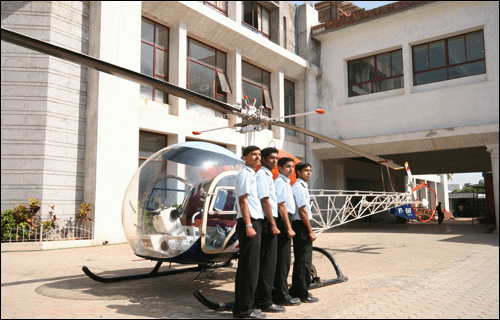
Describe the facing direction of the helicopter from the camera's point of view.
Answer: facing the viewer and to the left of the viewer

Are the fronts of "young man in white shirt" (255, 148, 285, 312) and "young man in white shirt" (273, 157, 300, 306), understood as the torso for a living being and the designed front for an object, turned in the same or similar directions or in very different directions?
same or similar directions

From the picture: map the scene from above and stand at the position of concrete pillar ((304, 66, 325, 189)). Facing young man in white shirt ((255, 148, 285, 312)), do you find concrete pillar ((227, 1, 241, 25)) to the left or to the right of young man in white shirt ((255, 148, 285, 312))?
right

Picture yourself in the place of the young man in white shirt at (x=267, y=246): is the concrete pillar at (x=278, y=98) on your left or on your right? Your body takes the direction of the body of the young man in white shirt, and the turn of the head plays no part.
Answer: on your left

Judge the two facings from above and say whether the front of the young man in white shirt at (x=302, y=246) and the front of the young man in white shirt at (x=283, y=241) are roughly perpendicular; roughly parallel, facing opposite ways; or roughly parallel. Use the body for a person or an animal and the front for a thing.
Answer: roughly parallel
